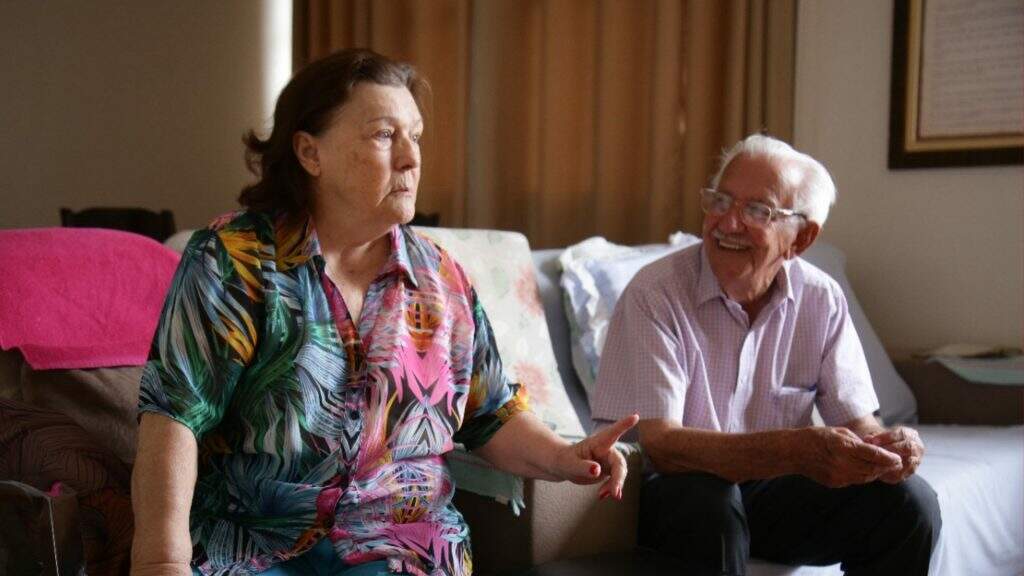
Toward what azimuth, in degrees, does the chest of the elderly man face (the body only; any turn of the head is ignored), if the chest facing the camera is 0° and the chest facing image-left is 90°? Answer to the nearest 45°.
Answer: approximately 0°

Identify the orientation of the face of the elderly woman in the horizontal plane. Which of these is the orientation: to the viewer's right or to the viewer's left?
to the viewer's right

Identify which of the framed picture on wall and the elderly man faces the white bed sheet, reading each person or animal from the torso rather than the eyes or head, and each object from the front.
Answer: the framed picture on wall

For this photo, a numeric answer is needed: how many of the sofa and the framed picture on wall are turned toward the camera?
2

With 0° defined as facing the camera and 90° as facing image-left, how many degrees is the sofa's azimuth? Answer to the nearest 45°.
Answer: approximately 0°

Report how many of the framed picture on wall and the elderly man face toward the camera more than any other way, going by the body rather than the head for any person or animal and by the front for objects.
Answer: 2

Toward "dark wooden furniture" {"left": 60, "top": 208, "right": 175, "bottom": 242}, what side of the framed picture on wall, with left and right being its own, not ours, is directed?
right

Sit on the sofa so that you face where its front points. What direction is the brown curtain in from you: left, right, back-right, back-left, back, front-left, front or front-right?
back
